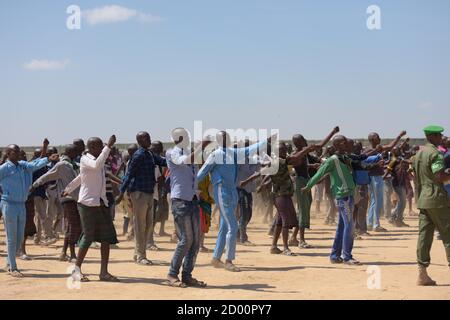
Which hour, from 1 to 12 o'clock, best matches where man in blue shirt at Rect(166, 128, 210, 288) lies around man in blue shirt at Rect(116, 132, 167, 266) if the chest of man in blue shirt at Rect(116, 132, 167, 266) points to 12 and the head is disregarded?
man in blue shirt at Rect(166, 128, 210, 288) is roughly at 1 o'clock from man in blue shirt at Rect(116, 132, 167, 266).

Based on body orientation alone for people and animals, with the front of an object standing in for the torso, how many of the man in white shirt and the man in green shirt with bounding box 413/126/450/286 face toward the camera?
0

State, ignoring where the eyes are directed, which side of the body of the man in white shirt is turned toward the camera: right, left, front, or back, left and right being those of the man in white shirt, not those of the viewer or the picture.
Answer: right

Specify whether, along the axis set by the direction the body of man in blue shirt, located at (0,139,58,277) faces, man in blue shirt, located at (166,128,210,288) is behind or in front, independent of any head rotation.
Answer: in front

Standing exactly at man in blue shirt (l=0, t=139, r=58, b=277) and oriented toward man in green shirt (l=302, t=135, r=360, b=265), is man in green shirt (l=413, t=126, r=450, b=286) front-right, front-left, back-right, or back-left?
front-right

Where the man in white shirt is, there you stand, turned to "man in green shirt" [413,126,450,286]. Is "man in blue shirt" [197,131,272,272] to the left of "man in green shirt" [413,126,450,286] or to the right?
left

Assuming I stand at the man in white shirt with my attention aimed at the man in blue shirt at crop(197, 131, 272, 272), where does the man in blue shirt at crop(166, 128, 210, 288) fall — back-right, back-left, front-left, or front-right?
front-right

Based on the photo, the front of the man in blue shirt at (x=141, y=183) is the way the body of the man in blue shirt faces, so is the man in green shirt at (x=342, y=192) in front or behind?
in front

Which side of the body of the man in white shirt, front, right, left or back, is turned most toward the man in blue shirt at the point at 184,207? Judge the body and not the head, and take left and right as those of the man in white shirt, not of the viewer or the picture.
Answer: front
